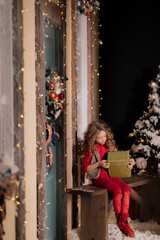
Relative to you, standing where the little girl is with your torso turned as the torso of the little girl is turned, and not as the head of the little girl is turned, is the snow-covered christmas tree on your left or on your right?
on your left

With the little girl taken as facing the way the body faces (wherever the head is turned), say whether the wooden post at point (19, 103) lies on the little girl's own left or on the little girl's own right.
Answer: on the little girl's own right

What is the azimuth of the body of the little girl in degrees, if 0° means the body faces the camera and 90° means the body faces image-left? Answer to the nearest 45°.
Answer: approximately 315°
